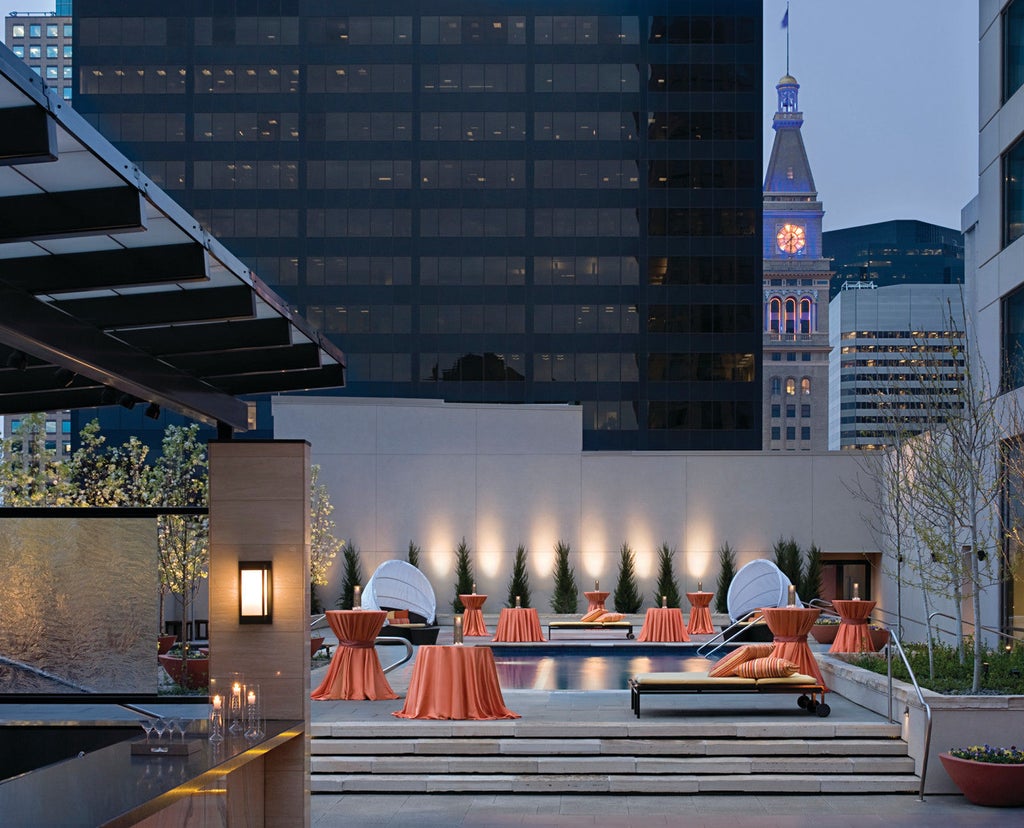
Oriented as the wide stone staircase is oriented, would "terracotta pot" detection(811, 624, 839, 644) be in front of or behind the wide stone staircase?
behind

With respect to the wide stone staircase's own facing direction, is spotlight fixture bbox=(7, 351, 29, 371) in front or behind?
in front

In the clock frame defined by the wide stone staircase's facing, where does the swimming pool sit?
The swimming pool is roughly at 6 o'clock from the wide stone staircase.

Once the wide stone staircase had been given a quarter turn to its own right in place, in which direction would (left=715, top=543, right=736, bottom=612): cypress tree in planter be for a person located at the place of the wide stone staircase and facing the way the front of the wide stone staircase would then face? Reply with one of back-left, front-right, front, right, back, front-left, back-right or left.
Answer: right

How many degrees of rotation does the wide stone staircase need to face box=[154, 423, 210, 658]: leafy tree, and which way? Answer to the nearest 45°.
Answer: approximately 135° to its right

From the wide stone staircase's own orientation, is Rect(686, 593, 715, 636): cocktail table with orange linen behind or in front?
behind

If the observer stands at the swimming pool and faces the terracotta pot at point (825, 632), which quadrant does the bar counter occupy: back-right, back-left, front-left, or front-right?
back-right

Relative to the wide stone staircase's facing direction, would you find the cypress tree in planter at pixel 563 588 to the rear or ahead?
to the rear

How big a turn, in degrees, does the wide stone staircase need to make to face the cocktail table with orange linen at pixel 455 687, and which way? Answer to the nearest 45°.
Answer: approximately 135° to its right

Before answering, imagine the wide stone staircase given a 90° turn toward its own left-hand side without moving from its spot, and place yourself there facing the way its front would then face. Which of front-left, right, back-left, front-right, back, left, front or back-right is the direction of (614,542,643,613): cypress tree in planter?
left

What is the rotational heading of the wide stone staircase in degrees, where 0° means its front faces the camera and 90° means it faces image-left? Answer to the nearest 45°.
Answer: approximately 0°

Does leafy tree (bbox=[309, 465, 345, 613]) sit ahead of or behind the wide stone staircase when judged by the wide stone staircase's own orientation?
behind

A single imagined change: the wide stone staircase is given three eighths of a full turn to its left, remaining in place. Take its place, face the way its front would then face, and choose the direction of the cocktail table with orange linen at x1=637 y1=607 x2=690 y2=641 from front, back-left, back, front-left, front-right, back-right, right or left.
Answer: front-left
